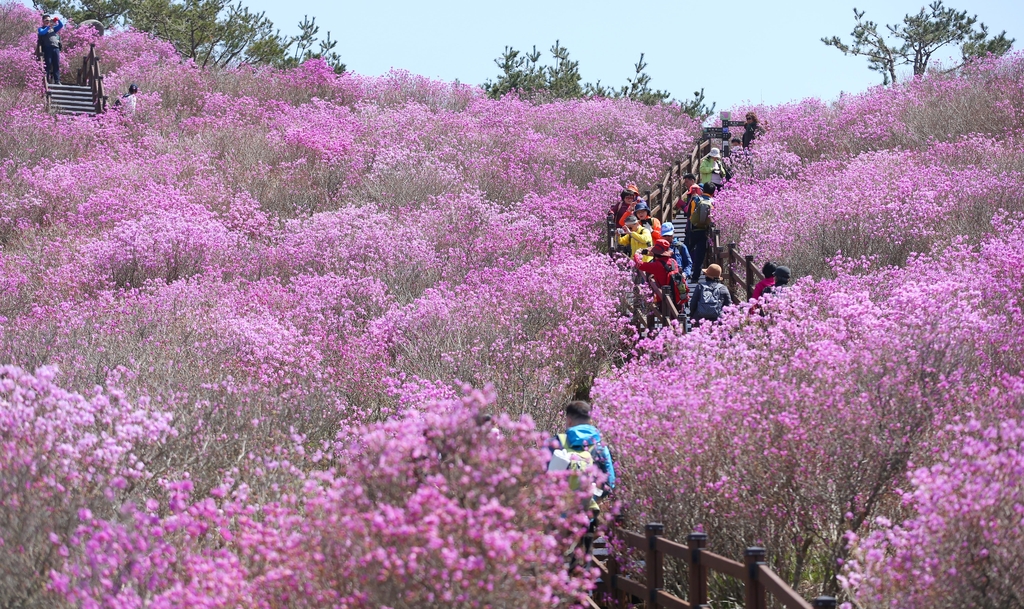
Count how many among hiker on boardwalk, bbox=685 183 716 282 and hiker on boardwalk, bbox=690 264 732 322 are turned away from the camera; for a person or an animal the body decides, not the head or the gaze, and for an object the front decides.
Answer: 2

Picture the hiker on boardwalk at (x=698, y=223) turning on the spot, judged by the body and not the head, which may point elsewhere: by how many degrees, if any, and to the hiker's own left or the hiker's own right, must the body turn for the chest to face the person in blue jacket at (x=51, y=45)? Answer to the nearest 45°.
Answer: approximately 45° to the hiker's own left

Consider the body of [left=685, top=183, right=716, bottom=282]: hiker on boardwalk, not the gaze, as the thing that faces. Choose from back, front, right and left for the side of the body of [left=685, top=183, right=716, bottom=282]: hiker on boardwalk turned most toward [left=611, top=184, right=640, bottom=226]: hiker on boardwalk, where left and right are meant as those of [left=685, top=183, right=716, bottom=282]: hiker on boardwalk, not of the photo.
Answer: left

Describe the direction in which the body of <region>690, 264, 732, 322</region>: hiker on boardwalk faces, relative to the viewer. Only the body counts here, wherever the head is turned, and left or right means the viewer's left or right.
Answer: facing away from the viewer

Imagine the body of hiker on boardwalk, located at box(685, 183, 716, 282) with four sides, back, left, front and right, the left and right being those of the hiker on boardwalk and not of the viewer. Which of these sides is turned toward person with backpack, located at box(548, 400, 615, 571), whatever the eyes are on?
back

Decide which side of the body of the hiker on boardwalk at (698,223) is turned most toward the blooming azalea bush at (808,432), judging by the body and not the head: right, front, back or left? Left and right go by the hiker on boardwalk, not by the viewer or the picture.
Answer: back

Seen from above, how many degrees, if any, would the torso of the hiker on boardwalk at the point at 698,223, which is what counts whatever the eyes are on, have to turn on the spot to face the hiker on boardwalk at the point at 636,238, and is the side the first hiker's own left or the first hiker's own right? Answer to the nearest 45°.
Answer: approximately 135° to the first hiker's own left

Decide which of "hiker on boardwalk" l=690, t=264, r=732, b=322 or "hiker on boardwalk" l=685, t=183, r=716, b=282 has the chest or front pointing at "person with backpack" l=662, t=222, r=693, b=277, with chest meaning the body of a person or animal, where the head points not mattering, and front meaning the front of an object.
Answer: "hiker on boardwalk" l=690, t=264, r=732, b=322

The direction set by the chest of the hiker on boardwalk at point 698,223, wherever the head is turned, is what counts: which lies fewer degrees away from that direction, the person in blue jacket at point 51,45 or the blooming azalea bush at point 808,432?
the person in blue jacket

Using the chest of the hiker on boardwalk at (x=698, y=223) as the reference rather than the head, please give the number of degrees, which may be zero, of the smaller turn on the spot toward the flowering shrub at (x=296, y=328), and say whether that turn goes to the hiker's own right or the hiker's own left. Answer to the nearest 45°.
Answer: approximately 135° to the hiker's own left

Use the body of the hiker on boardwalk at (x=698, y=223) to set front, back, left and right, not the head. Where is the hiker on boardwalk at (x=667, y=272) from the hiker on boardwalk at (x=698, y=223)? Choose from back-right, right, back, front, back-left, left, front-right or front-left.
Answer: back

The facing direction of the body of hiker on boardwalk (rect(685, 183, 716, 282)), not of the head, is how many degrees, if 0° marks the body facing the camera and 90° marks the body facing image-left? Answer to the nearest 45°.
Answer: approximately 180°
